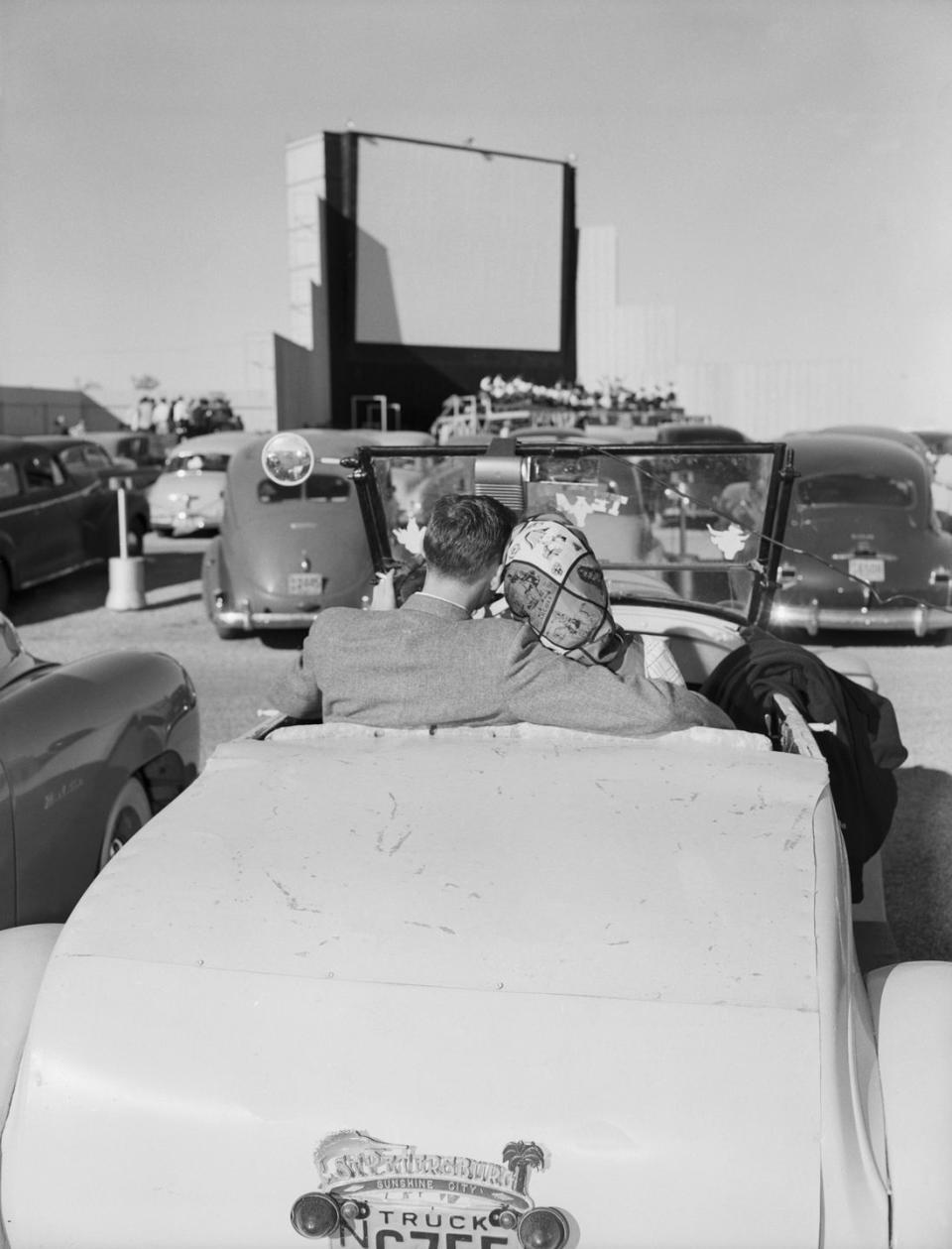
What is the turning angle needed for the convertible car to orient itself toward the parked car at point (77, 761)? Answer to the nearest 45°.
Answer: approximately 45° to its left

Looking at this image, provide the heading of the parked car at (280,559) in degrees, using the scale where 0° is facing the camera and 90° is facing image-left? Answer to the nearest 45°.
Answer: approximately 180°

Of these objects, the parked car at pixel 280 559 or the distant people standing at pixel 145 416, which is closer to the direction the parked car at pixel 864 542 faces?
the distant people standing

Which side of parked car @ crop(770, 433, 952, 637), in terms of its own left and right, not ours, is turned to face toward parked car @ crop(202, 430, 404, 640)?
left

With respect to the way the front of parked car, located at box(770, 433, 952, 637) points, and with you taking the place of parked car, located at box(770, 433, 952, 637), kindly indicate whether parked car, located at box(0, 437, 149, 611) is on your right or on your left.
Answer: on your left

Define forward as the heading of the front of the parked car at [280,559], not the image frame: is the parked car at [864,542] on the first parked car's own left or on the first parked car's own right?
on the first parked car's own right

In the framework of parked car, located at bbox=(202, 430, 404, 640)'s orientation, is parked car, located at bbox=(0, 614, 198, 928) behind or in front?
behind

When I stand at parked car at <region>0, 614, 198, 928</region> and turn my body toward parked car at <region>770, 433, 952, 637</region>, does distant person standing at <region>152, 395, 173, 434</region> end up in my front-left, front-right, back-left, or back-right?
front-left

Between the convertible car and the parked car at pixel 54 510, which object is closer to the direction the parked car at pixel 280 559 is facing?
the parked car

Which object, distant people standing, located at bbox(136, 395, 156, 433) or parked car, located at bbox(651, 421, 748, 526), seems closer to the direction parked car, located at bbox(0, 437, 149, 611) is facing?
the distant people standing

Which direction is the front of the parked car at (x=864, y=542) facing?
away from the camera

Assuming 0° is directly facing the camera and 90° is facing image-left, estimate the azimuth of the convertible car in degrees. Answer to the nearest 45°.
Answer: approximately 180°

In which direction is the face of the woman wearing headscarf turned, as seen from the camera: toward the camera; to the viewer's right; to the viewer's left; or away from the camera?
away from the camera

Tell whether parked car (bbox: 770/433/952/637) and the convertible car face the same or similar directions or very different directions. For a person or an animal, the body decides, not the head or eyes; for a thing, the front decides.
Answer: same or similar directions
